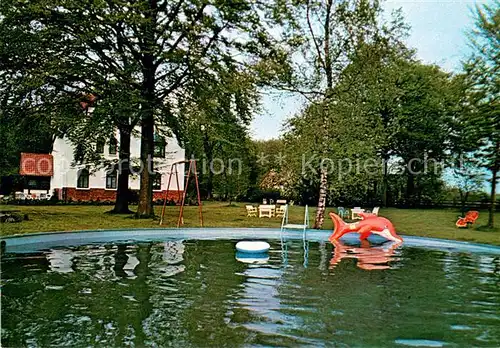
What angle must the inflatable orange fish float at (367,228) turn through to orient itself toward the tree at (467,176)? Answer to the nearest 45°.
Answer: approximately 45° to its left

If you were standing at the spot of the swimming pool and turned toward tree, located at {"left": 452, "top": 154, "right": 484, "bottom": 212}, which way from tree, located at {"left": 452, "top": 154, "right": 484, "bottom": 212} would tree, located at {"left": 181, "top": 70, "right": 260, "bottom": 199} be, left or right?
left

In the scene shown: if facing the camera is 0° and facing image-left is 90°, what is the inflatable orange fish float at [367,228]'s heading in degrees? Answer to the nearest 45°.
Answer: approximately 270°

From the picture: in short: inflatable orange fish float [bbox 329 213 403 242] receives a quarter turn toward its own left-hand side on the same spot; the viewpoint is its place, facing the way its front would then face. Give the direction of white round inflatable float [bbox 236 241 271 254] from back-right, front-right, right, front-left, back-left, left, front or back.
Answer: back-left

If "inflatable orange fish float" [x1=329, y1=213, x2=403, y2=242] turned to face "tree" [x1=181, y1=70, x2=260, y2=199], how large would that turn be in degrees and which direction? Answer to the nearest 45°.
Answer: approximately 135° to its left
